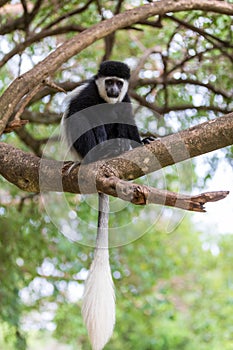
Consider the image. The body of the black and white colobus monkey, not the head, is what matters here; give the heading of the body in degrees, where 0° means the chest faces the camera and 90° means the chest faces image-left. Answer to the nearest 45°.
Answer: approximately 315°
